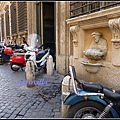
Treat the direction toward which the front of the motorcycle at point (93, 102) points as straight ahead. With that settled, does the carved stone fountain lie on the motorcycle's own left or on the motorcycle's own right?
on the motorcycle's own left

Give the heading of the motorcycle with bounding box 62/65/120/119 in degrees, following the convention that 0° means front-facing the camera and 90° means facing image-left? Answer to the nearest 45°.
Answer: approximately 270°
